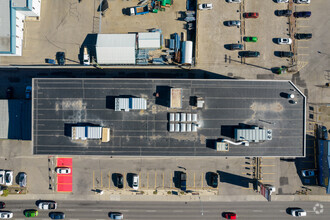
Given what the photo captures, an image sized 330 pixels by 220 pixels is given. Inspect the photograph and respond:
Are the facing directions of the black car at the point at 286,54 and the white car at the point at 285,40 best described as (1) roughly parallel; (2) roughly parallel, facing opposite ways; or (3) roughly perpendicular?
roughly parallel

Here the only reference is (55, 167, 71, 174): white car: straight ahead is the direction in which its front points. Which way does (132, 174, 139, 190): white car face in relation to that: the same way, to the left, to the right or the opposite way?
to the left

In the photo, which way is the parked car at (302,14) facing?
to the viewer's left

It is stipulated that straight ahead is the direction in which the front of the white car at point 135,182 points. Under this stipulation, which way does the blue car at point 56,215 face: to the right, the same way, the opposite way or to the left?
to the right

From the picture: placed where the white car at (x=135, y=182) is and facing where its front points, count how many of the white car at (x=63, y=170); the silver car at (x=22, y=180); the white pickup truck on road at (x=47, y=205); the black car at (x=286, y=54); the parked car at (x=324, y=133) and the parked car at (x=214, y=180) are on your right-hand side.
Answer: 3

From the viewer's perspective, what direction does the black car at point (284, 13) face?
to the viewer's right

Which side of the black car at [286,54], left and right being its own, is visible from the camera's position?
right
